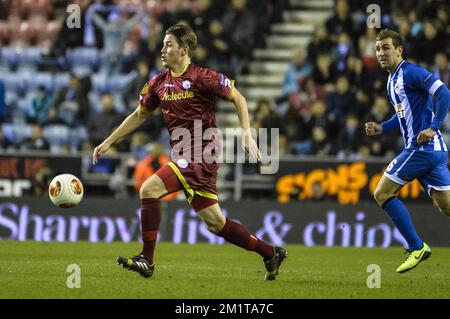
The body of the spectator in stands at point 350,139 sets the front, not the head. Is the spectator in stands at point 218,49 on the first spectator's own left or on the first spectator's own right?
on the first spectator's own right

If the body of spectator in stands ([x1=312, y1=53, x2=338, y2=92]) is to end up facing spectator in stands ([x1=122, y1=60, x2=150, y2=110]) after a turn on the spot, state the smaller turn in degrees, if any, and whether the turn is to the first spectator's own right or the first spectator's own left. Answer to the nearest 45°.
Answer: approximately 90° to the first spectator's own right
